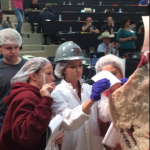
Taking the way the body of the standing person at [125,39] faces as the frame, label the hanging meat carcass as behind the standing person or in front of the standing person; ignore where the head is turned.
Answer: in front

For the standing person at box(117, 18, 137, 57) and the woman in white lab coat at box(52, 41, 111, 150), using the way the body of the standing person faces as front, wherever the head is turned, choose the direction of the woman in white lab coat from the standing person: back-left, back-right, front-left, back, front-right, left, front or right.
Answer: front-right

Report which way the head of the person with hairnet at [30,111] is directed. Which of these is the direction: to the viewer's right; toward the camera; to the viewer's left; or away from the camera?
to the viewer's right

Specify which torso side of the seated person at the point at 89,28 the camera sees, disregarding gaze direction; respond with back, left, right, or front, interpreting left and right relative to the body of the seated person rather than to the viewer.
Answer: front

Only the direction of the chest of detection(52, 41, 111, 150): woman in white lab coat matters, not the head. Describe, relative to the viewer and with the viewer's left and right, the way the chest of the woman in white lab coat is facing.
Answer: facing the viewer and to the right of the viewer

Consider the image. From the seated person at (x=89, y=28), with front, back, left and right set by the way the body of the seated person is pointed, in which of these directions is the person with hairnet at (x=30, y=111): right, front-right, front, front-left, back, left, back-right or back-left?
front

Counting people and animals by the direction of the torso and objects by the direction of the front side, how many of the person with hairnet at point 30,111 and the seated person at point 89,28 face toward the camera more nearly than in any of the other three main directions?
1

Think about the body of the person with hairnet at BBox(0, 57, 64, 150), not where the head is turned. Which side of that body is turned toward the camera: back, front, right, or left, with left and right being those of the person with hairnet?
right
